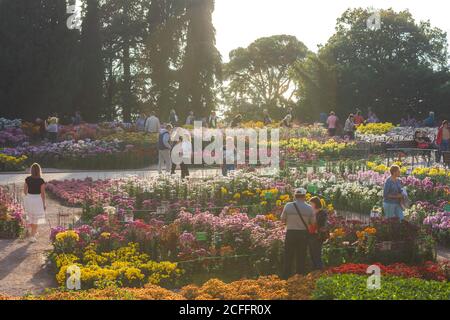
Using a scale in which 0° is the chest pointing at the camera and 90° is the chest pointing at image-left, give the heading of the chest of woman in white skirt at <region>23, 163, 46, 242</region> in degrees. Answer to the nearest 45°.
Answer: approximately 180°

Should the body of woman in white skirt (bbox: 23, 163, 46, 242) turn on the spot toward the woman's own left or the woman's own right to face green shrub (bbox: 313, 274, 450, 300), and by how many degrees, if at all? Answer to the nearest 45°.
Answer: approximately 135° to the woman's own right

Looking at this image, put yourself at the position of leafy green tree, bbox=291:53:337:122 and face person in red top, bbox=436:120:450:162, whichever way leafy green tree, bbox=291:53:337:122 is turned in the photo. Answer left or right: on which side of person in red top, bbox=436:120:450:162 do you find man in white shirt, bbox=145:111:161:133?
right

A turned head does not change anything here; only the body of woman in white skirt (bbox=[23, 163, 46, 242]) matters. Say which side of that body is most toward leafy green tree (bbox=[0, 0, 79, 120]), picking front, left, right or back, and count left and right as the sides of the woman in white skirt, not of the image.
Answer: front

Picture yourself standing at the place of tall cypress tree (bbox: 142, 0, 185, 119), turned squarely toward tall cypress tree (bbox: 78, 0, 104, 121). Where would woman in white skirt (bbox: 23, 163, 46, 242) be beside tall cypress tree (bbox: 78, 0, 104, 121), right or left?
left

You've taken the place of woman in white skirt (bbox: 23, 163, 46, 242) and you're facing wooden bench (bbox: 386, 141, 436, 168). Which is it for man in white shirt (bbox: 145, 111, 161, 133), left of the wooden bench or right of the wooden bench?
left

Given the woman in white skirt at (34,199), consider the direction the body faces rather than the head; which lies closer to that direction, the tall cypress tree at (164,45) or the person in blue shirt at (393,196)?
the tall cypress tree

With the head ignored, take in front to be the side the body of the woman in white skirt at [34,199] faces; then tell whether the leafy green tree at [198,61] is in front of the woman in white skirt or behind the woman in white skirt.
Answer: in front

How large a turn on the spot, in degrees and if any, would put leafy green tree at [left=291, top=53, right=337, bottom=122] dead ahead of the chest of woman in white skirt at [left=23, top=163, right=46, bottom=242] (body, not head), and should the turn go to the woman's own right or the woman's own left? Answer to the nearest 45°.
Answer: approximately 45° to the woman's own right

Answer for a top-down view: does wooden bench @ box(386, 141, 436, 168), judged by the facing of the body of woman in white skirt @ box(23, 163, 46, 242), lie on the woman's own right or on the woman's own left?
on the woman's own right

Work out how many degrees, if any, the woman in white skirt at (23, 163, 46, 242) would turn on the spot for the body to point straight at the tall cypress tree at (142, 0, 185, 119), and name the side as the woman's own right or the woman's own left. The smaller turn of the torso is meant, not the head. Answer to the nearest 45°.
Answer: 0° — they already face it
